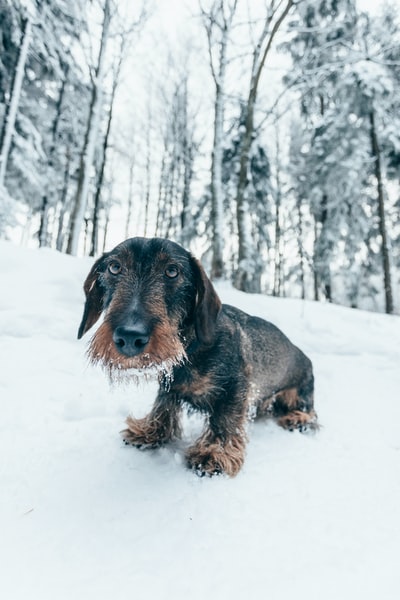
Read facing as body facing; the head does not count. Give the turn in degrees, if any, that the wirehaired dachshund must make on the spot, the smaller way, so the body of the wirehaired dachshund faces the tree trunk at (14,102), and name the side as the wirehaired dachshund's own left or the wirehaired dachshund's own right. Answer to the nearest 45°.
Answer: approximately 90° to the wirehaired dachshund's own right

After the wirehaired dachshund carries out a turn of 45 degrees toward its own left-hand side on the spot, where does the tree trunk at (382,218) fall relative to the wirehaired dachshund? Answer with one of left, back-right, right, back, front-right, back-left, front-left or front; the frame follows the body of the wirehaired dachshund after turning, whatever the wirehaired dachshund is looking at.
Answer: back-left

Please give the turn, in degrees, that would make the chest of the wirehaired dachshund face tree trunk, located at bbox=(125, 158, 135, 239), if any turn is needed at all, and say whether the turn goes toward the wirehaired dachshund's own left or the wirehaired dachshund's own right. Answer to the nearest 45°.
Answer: approximately 135° to the wirehaired dachshund's own right

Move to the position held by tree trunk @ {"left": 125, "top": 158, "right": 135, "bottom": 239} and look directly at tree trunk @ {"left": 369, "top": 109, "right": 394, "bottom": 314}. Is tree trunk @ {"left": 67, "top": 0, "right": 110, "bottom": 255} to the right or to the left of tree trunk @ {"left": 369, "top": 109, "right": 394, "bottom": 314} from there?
right

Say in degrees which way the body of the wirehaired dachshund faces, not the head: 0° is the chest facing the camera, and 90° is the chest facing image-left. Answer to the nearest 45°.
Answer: approximately 45°
